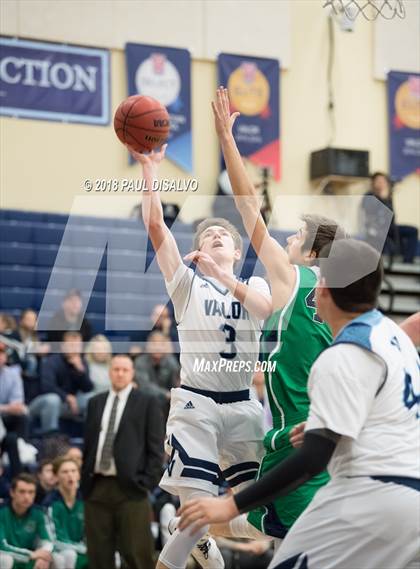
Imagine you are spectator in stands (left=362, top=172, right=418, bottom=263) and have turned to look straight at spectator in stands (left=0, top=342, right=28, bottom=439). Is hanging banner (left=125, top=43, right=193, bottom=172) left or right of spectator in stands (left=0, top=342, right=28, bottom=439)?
right

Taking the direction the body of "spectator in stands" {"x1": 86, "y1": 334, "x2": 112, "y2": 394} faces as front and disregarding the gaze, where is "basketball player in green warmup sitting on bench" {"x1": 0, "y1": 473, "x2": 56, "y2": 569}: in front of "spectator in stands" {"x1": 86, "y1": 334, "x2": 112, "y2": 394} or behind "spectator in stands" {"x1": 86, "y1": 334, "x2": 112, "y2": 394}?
in front

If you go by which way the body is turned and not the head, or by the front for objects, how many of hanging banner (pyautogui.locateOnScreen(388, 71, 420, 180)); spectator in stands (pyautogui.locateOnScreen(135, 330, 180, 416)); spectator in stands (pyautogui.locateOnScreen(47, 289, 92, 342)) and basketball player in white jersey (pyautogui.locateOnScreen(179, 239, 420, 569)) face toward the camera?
3

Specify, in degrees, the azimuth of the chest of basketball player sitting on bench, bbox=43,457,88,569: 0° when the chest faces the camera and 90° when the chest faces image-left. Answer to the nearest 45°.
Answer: approximately 315°

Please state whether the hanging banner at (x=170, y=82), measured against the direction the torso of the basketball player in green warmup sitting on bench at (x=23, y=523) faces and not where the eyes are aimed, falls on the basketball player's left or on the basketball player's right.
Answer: on the basketball player's left

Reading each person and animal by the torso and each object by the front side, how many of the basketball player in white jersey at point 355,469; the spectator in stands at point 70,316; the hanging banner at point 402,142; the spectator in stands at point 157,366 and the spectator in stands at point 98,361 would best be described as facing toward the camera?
4

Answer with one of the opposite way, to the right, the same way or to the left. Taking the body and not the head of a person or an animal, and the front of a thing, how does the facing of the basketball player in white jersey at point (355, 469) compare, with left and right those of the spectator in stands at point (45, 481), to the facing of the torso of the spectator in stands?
the opposite way
